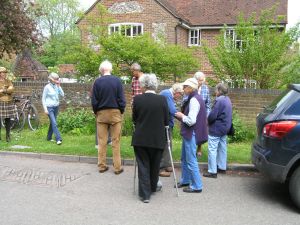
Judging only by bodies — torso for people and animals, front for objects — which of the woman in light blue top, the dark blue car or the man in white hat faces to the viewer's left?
the man in white hat

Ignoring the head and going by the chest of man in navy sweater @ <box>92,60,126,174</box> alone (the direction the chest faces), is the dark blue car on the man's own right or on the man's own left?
on the man's own right

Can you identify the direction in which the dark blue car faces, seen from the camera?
facing away from the viewer and to the right of the viewer

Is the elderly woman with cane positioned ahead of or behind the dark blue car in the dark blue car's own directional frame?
behind

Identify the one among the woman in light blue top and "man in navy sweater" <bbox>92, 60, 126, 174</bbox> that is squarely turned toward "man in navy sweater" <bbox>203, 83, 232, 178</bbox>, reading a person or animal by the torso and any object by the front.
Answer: the woman in light blue top

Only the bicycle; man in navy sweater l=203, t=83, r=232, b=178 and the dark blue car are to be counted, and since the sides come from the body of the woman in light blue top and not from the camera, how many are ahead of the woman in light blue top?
2

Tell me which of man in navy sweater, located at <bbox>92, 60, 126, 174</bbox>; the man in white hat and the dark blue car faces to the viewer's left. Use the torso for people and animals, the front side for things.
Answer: the man in white hat

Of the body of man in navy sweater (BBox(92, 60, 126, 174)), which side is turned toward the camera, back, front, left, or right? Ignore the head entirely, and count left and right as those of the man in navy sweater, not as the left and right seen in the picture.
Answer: back

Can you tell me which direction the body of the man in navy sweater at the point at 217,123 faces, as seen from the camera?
to the viewer's left

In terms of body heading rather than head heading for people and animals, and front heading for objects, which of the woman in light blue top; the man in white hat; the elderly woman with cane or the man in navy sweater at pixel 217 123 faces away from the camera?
the elderly woman with cane

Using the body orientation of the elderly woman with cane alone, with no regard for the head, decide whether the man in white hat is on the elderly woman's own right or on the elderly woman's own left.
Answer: on the elderly woman's own right

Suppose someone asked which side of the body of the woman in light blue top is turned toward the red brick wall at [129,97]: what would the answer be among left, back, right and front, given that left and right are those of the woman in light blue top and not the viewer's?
left

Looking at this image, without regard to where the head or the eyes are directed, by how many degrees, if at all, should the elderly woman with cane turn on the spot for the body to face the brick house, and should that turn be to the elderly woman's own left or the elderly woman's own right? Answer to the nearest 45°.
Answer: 0° — they already face it

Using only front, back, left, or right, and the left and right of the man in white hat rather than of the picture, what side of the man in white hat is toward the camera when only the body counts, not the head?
left

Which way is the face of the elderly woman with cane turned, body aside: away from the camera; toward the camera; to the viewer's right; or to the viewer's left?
away from the camera

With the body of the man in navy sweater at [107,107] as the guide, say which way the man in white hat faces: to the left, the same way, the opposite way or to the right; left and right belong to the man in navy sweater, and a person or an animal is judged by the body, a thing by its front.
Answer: to the left
